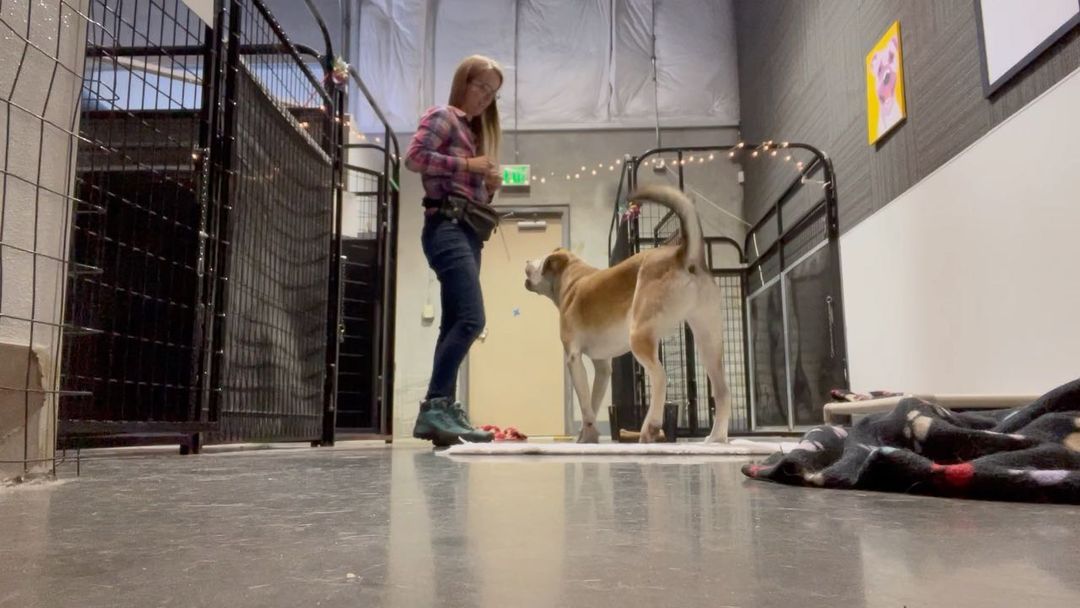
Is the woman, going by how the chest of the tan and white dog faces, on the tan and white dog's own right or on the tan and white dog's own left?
on the tan and white dog's own left

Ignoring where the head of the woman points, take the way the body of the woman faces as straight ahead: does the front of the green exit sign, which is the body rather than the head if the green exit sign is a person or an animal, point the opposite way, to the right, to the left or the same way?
to the right

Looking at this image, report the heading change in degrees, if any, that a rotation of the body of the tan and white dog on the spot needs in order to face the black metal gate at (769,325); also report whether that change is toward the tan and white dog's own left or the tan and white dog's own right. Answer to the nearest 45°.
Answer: approximately 90° to the tan and white dog's own right

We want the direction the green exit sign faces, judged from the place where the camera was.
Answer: facing the viewer

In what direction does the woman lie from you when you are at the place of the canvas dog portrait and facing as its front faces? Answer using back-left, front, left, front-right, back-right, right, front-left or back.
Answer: front

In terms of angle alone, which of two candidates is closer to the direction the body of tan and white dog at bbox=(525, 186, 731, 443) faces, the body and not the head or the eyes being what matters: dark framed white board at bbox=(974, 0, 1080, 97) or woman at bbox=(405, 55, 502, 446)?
the woman

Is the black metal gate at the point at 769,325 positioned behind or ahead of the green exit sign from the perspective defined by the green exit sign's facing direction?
ahead

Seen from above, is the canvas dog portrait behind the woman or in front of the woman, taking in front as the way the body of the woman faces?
in front

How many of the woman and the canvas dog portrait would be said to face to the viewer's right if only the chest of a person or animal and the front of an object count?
1

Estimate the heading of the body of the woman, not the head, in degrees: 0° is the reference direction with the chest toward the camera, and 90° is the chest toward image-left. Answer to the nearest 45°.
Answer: approximately 270°

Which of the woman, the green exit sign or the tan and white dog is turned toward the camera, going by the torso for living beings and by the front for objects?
the green exit sign

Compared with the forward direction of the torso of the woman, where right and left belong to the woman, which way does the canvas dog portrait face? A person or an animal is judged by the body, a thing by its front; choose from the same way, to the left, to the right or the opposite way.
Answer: the opposite way

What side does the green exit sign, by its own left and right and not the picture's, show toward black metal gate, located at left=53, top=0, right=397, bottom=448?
front

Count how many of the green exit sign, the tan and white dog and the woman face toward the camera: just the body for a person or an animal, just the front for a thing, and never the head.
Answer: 1

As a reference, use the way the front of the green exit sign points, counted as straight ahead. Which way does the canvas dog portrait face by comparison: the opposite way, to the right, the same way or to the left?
to the right

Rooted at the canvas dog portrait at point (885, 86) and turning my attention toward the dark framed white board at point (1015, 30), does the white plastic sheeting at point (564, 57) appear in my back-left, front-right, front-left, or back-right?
back-right
